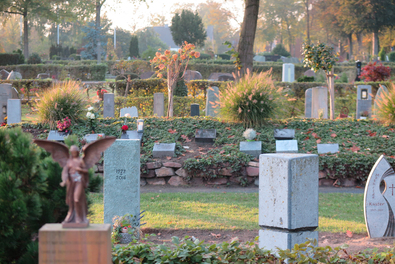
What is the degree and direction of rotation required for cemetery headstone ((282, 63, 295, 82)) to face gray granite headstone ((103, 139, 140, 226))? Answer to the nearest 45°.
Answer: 0° — it already faces it

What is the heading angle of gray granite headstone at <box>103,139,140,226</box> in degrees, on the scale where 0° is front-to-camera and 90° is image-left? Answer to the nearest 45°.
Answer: approximately 0°

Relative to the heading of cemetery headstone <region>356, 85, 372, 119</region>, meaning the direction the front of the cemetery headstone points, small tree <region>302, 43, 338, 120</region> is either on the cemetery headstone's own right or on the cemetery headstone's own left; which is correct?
on the cemetery headstone's own right

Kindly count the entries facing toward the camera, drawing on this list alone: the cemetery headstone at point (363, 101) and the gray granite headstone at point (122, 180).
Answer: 2

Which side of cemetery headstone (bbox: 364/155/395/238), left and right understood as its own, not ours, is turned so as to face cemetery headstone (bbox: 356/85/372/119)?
back

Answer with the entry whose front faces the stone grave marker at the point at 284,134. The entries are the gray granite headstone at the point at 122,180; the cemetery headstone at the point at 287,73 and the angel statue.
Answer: the cemetery headstone

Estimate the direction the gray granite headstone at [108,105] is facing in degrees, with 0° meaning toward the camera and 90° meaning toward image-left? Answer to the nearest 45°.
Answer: approximately 0°
